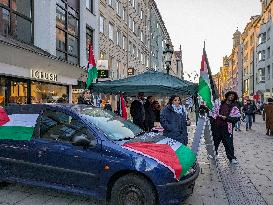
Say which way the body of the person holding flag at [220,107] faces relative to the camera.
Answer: toward the camera

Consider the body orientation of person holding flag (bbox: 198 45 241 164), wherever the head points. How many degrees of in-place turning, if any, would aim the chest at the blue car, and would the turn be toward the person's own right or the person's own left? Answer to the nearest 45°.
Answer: approximately 45° to the person's own right

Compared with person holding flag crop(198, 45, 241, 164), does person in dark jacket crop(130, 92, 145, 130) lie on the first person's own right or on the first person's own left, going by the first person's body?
on the first person's own right

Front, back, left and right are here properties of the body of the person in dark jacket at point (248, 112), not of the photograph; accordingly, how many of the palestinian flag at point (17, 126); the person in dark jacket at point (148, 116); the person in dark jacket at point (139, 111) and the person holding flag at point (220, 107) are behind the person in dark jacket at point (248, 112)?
0

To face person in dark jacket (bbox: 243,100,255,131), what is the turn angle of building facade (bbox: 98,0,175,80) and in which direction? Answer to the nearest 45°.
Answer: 0° — it already faces them

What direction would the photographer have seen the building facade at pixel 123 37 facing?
facing the viewer and to the right of the viewer

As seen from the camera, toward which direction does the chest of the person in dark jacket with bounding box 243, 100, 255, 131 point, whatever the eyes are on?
toward the camera

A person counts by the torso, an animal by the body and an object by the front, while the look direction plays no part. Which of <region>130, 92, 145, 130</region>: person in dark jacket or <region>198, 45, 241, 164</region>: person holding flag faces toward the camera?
the person holding flag
